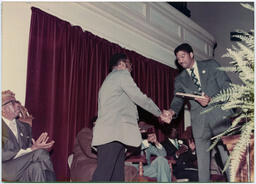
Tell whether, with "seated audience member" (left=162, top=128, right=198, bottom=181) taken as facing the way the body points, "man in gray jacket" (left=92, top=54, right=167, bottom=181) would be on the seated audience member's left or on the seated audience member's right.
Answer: on the seated audience member's right

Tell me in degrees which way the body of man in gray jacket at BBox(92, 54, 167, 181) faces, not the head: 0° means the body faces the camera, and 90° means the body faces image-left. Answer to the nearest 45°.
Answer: approximately 225°

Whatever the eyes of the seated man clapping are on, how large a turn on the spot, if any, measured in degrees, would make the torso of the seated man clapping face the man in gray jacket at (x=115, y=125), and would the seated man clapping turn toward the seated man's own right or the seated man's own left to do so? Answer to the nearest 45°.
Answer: approximately 45° to the seated man's own left

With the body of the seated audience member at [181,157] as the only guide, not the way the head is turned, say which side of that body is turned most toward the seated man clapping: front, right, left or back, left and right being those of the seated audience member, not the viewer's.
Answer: right

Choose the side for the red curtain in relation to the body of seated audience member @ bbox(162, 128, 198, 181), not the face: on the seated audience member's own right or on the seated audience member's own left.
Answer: on the seated audience member's own right

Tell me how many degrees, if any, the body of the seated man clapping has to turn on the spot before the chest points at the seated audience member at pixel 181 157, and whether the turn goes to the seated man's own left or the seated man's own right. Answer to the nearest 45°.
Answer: approximately 90° to the seated man's own left

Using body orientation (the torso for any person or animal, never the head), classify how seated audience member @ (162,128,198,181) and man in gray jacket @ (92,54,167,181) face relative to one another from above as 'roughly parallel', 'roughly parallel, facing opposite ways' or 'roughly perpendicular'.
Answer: roughly perpendicular

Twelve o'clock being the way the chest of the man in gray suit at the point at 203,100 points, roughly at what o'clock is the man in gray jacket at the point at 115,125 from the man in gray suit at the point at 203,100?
the man in gray jacket at the point at 115,125 is roughly at 12 o'clock from the man in gray suit at the point at 203,100.

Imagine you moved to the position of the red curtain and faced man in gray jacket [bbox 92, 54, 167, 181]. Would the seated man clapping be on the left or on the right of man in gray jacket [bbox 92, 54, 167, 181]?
right

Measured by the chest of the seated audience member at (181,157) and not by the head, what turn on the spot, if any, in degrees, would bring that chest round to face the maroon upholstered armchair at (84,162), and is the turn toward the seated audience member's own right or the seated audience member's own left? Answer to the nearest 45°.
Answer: approximately 90° to the seated audience member's own right

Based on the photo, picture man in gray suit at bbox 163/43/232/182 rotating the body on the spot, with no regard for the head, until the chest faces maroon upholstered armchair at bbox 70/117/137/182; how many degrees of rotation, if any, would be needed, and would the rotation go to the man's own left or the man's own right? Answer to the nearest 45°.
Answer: approximately 45° to the man's own right
